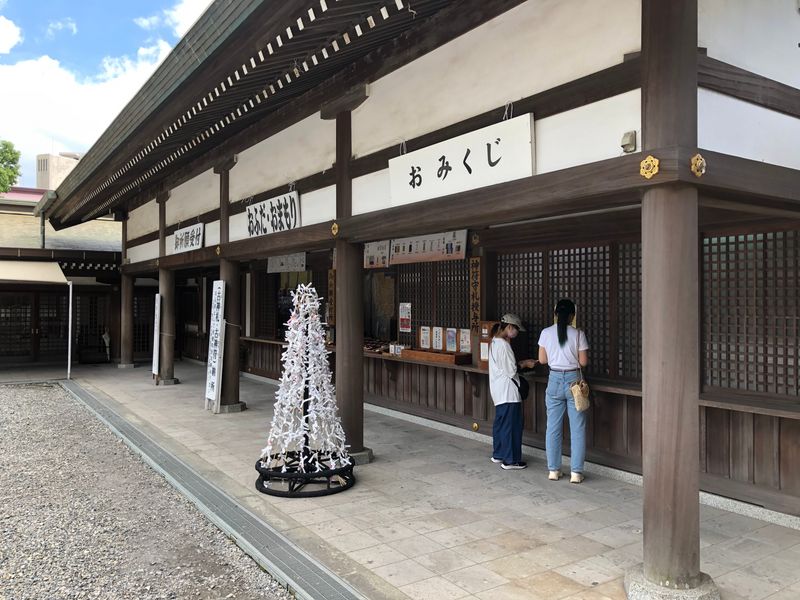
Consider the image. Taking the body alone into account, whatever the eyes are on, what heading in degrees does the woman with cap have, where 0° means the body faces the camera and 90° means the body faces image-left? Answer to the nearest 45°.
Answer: approximately 270°

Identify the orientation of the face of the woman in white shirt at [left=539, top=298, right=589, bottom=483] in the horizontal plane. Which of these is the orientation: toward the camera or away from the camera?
away from the camera

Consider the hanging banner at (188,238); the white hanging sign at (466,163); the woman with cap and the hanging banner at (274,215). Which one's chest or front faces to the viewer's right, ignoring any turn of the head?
the woman with cap

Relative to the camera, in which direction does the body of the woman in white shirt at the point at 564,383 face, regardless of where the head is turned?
away from the camera

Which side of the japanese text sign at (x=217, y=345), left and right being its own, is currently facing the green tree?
right

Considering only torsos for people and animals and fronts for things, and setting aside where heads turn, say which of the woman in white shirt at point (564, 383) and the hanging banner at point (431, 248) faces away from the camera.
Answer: the woman in white shirt

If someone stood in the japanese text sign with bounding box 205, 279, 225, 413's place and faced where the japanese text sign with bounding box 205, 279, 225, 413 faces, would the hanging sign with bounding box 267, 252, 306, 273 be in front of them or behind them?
behind

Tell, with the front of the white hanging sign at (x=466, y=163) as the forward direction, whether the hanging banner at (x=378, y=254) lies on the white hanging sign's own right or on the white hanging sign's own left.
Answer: on the white hanging sign's own right

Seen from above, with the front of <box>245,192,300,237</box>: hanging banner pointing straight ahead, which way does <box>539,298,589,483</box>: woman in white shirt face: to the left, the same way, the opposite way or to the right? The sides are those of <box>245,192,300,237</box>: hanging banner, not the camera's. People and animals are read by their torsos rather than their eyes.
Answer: the opposite way

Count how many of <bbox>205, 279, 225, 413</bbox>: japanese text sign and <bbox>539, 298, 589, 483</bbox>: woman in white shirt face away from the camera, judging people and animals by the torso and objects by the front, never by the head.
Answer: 1

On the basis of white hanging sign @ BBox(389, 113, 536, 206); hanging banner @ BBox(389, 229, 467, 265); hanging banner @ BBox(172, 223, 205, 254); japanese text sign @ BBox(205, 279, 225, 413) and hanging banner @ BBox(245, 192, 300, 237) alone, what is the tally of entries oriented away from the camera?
0

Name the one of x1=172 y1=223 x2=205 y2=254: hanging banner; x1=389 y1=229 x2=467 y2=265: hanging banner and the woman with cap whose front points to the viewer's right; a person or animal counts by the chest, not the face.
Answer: the woman with cap

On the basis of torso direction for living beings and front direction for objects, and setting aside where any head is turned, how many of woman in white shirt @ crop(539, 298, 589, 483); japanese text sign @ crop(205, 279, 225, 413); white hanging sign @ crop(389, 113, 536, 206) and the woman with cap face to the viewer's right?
1

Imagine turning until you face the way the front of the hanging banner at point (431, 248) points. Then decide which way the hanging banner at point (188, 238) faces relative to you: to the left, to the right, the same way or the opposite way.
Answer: the same way

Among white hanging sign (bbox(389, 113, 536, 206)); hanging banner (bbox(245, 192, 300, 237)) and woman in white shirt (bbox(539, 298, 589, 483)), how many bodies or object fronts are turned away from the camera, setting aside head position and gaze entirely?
1

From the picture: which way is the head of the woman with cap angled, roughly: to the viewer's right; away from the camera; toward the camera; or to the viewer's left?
to the viewer's right

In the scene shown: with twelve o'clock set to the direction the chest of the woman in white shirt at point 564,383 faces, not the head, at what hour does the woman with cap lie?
The woman with cap is roughly at 10 o'clock from the woman in white shirt.

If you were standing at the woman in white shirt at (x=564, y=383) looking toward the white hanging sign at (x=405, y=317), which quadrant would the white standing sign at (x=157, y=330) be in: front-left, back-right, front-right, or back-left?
front-left

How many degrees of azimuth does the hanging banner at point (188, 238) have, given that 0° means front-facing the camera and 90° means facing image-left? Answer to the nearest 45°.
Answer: approximately 45°

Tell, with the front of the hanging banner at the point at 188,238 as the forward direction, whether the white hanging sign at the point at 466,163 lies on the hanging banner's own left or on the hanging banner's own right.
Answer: on the hanging banner's own left

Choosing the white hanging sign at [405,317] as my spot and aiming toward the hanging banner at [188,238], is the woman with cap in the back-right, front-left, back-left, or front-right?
back-left

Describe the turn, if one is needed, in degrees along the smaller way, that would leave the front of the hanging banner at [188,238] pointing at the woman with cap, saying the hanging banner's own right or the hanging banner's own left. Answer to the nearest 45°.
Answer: approximately 90° to the hanging banner's own left
